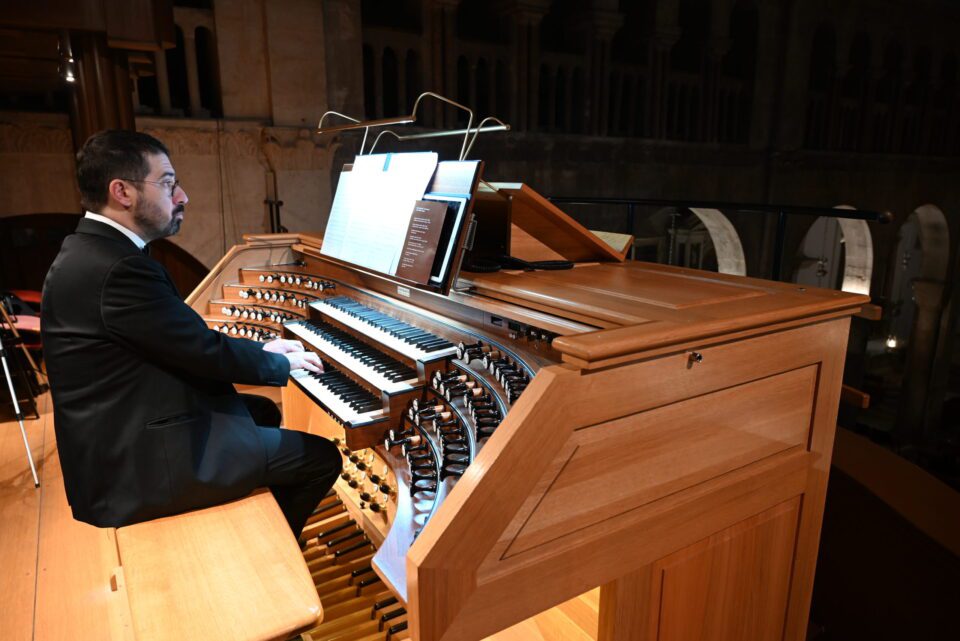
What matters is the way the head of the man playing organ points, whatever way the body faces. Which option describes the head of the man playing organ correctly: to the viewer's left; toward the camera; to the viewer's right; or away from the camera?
to the viewer's right

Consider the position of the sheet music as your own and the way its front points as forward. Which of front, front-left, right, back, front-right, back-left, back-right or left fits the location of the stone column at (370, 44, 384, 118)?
back-right

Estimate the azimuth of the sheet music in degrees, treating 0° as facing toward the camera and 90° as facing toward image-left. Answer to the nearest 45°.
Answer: approximately 45°

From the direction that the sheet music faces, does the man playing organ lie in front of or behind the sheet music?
in front

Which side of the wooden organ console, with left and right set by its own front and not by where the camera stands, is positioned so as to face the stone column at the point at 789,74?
back

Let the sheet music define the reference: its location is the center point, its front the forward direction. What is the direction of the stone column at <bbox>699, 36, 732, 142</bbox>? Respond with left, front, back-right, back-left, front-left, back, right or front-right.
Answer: back

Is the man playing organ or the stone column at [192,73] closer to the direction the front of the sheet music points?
the man playing organ

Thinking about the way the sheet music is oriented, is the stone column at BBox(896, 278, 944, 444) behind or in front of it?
behind

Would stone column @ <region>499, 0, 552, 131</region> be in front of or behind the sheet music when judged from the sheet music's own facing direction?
behind

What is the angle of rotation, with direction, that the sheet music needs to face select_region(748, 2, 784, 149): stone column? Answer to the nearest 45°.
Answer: approximately 180°

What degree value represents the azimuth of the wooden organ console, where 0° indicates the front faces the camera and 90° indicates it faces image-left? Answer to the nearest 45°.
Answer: approximately 45°

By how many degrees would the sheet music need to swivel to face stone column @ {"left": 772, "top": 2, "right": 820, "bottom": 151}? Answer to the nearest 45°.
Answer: approximately 180°

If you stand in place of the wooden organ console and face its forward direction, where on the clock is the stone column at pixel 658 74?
The stone column is roughly at 5 o'clock from the wooden organ console.

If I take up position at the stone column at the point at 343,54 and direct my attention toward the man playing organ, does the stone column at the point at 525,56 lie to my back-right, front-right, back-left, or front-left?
back-left
